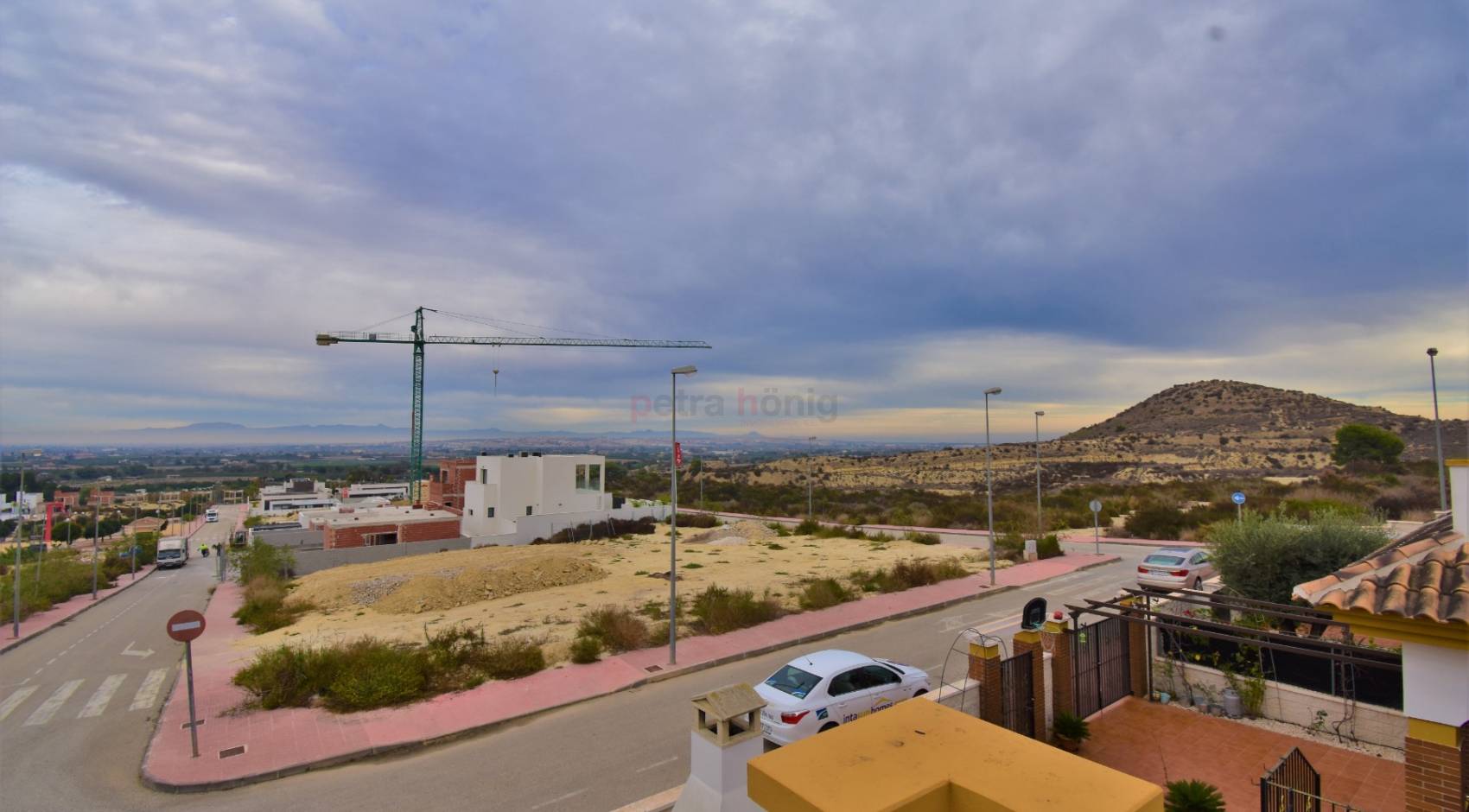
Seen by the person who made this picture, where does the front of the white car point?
facing away from the viewer and to the right of the viewer

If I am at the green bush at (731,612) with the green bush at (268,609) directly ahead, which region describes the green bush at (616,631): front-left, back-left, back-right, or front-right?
front-left

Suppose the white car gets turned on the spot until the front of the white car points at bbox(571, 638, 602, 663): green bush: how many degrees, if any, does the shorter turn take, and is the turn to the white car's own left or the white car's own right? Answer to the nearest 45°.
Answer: approximately 90° to the white car's own left

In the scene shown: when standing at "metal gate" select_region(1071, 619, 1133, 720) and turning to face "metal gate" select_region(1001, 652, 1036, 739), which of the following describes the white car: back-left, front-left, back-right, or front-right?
front-right

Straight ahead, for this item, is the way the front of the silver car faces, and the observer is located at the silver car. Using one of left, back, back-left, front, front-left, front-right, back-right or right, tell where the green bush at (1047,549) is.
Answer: left

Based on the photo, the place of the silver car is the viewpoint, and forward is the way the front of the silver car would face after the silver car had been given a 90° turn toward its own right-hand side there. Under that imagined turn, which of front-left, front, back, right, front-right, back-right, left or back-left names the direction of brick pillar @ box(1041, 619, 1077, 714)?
front-right

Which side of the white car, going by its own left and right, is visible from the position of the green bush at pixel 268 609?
left

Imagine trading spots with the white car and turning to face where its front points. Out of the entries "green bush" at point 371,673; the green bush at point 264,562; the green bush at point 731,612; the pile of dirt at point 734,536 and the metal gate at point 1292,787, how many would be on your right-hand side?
1

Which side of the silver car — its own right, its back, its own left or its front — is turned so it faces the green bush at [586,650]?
back

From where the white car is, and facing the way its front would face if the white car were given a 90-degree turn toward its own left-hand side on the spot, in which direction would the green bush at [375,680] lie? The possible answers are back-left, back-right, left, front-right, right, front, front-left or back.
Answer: front-left

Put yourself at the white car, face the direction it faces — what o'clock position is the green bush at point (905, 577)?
The green bush is roughly at 11 o'clock from the white car.

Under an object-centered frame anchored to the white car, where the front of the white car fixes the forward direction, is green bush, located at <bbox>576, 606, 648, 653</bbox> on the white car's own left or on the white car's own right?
on the white car's own left

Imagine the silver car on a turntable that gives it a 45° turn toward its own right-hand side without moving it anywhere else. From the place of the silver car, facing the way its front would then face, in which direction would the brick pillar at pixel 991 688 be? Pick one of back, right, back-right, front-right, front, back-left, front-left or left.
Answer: right

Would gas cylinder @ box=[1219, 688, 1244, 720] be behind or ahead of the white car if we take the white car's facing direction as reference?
ahead

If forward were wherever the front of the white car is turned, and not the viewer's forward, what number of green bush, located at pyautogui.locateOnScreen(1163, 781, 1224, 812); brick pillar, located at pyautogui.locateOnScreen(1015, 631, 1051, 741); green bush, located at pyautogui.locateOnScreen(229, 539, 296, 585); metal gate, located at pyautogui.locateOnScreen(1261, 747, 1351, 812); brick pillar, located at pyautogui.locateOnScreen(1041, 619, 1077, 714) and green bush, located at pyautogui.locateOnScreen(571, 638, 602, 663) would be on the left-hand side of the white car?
2

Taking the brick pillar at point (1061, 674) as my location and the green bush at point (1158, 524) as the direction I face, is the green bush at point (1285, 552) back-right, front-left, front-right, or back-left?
front-right
